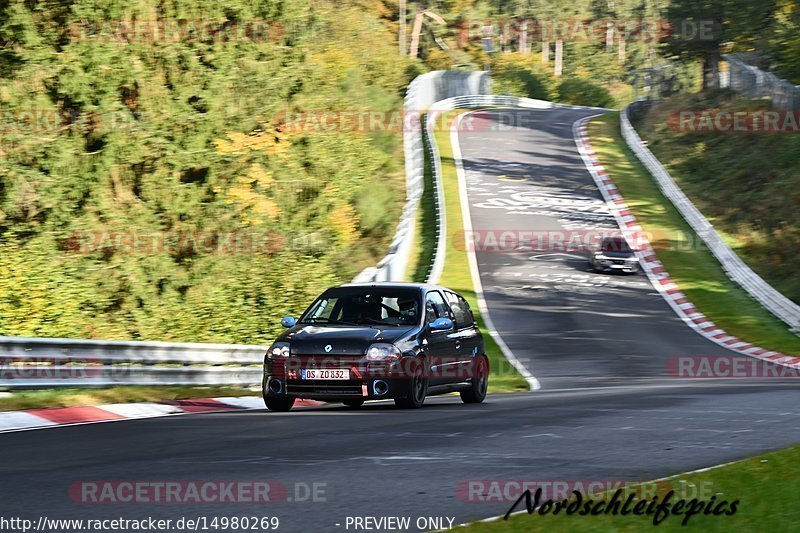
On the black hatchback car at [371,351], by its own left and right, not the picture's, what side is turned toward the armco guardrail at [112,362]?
right

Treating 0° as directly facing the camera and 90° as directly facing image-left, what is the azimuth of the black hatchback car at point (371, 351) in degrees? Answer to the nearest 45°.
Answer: approximately 45°

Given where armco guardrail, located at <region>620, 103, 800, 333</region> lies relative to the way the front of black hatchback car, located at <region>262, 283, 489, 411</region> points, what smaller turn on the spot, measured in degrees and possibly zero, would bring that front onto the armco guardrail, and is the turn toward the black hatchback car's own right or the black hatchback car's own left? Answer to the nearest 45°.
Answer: approximately 180°
